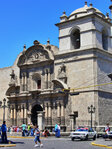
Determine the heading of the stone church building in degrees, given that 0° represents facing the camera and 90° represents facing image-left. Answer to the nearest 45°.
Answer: approximately 45°
